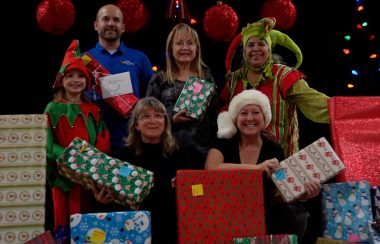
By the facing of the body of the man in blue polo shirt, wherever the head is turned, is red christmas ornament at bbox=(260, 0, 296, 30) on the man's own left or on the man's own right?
on the man's own left

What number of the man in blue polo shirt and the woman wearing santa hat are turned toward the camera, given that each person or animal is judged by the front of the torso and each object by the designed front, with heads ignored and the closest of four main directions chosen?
2

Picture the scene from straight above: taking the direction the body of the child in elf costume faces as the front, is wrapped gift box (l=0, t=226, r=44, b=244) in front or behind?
in front

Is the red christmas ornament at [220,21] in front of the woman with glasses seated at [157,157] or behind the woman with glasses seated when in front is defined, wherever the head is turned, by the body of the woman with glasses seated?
behind

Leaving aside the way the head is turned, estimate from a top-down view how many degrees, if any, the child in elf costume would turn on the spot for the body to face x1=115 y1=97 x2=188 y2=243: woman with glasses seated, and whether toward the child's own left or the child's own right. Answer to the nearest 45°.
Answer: approximately 45° to the child's own left
